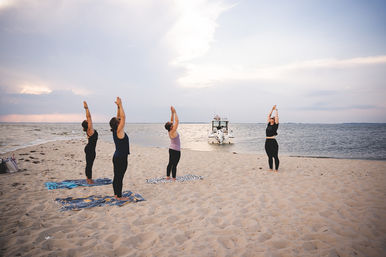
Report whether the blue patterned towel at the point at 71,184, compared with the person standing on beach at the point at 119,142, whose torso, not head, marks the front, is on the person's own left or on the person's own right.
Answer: on the person's own left

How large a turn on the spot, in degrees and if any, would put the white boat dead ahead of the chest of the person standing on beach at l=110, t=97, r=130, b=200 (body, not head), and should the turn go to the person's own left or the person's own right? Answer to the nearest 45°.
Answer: approximately 45° to the person's own left

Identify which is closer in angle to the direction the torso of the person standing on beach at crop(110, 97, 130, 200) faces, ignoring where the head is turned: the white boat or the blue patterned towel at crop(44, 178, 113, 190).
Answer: the white boat
